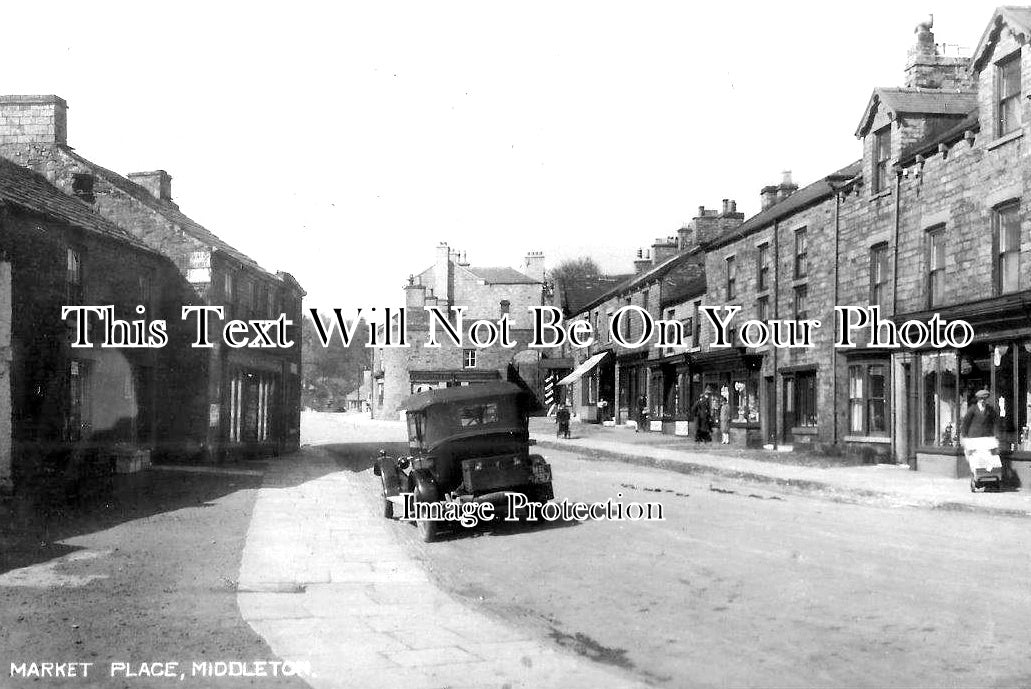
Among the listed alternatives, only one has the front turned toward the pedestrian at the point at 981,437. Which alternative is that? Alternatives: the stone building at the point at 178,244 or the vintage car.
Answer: the stone building

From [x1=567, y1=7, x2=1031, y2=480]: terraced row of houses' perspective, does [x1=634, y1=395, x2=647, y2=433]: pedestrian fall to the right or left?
on its right

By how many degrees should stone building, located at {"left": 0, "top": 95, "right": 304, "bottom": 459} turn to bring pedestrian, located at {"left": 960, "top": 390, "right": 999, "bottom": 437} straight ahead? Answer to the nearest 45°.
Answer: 0° — it already faces them

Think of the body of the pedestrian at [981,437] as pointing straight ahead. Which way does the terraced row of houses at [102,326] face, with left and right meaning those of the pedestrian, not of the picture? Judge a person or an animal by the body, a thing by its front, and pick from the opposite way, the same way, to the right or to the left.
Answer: to the left

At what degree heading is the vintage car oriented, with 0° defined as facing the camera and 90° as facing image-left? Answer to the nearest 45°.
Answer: approximately 135°

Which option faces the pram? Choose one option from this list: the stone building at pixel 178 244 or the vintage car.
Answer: the stone building
